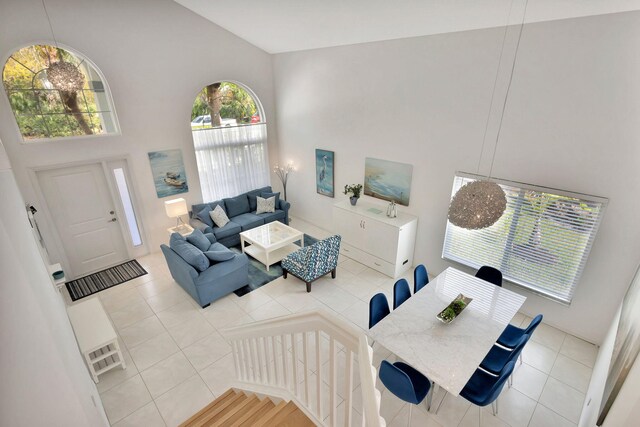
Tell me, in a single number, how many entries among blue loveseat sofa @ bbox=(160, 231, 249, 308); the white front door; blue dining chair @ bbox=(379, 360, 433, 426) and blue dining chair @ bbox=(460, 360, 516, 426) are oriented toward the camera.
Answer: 1

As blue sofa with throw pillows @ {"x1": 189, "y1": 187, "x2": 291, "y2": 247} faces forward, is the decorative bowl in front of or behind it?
in front

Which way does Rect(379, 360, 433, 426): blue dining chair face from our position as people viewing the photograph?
facing away from the viewer and to the right of the viewer

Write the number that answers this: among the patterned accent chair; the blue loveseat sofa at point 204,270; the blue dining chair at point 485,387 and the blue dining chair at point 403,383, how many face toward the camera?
0

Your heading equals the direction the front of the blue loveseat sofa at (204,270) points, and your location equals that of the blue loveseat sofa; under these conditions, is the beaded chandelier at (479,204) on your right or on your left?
on your right

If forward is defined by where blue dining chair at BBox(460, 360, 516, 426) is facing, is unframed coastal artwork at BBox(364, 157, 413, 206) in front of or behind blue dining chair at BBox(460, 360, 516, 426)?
in front

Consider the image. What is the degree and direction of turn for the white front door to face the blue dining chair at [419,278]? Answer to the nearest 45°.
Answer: approximately 45° to its left

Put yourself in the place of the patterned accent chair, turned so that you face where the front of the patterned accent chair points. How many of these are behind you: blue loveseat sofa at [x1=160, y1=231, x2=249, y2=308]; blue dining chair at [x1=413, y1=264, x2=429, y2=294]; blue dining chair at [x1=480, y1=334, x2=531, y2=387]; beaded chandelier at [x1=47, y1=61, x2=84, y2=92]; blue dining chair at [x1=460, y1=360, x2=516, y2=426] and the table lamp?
3

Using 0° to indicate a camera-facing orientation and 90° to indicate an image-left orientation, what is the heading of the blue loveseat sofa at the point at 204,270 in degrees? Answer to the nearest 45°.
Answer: approximately 225°

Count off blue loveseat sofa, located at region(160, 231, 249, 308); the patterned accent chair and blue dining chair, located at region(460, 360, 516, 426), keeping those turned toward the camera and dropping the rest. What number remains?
0

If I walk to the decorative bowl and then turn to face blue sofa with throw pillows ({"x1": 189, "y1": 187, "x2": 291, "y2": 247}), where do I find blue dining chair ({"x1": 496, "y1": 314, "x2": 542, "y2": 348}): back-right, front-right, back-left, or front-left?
back-right

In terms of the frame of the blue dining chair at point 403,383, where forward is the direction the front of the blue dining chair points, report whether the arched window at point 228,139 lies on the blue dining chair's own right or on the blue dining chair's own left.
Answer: on the blue dining chair's own left

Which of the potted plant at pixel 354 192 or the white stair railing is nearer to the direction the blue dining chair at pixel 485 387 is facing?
the potted plant

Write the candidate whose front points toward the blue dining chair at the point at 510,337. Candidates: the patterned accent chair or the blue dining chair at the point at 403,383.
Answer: the blue dining chair at the point at 403,383

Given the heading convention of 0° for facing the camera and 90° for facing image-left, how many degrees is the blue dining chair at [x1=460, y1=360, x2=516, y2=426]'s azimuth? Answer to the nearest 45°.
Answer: approximately 135°

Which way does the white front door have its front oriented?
toward the camera

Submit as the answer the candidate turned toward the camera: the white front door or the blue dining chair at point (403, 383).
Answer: the white front door

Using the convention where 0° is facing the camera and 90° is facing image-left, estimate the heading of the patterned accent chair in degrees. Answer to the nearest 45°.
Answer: approximately 135°
